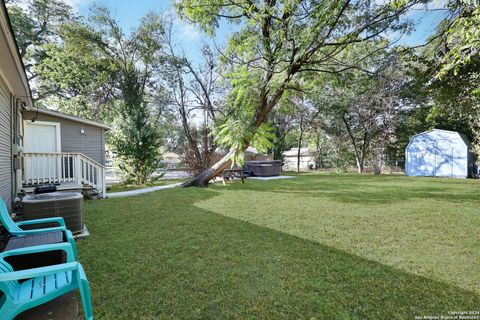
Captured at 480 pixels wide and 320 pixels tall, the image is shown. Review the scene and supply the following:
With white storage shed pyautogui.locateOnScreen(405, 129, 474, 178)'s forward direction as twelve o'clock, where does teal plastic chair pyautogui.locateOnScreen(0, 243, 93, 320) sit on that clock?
The teal plastic chair is roughly at 12 o'clock from the white storage shed.

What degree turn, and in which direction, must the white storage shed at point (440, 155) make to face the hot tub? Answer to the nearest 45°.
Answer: approximately 45° to its right

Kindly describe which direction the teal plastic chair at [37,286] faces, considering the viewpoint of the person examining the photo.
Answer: facing to the right of the viewer

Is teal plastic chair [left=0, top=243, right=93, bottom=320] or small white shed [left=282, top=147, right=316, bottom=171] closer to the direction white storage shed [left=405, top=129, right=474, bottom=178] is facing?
the teal plastic chair

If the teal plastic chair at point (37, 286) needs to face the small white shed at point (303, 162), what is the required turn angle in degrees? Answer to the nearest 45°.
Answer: approximately 45° to its left
